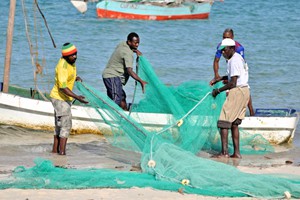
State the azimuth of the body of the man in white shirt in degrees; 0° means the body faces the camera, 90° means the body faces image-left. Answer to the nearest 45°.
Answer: approximately 90°

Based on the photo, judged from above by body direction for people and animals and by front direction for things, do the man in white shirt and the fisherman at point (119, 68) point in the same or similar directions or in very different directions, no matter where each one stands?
very different directions

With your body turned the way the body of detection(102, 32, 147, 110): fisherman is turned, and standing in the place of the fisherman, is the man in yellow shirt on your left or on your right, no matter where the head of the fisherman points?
on your right

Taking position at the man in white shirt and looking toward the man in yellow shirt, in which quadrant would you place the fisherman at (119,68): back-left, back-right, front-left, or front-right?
front-right

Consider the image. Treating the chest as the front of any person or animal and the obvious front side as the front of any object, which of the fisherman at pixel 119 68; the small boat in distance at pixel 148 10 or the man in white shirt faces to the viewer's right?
the fisherman

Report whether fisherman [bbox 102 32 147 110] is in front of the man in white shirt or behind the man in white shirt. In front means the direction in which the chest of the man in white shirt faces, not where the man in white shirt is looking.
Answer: in front

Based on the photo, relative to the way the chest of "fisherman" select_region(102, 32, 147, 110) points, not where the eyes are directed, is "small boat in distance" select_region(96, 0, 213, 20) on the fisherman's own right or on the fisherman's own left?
on the fisherman's own left

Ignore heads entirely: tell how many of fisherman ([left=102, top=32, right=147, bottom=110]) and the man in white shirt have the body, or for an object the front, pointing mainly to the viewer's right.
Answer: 1

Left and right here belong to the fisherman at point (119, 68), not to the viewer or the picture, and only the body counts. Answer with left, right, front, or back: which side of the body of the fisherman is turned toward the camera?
right

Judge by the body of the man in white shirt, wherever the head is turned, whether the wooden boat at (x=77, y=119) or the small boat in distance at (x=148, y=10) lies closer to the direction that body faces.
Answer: the wooden boat
